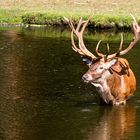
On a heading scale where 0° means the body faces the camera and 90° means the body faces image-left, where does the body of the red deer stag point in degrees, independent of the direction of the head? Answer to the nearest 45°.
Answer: approximately 45°
